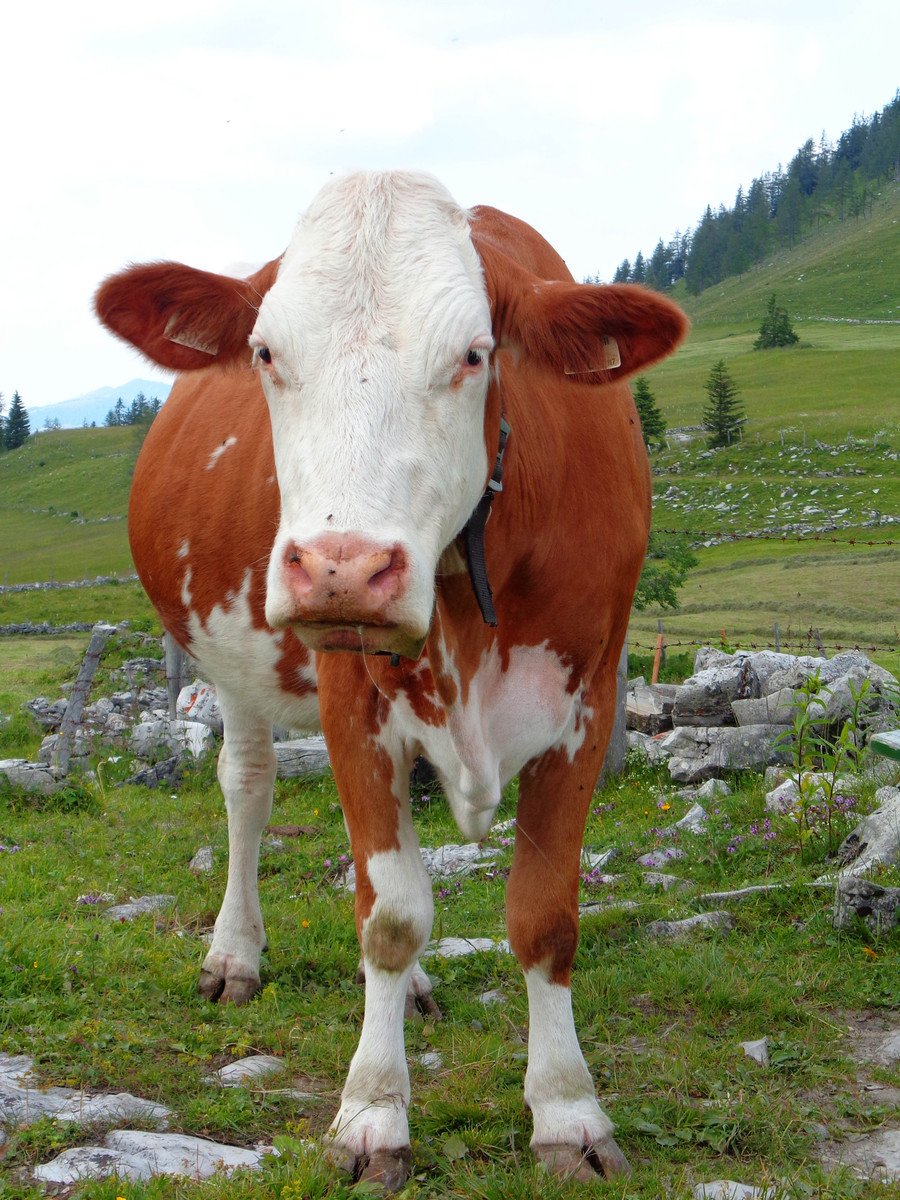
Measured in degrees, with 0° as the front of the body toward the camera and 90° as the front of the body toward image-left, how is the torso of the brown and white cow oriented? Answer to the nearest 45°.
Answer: approximately 0°

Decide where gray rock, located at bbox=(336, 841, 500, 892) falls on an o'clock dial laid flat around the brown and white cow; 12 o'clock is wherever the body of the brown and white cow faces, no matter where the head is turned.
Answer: The gray rock is roughly at 6 o'clock from the brown and white cow.

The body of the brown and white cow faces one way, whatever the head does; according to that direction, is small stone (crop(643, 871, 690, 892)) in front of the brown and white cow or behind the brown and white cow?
behind

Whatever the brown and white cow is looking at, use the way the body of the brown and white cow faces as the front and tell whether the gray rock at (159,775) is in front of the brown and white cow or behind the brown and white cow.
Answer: behind

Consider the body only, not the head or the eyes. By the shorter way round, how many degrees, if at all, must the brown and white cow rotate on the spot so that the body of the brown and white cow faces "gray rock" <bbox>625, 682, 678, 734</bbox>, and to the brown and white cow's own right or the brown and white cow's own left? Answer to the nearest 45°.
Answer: approximately 180°

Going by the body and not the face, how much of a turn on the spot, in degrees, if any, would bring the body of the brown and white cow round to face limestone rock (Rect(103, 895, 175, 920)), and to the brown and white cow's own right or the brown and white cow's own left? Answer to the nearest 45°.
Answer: approximately 135° to the brown and white cow's own right
